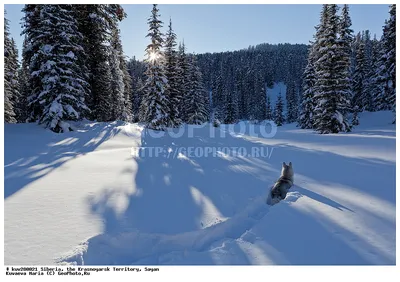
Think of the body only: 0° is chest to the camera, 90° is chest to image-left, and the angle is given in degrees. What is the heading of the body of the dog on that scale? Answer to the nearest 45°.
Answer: approximately 225°

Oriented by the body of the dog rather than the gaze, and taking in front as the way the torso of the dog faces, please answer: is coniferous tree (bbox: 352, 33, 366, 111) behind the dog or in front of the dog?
in front

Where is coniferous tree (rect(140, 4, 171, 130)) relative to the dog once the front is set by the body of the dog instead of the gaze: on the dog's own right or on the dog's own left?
on the dog's own left

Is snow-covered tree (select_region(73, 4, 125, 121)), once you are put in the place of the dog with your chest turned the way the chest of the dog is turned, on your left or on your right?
on your left

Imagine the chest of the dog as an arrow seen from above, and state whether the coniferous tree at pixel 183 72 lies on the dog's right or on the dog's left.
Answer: on the dog's left

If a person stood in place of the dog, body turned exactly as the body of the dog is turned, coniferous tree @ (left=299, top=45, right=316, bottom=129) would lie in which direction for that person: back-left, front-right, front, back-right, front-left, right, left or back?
front-left

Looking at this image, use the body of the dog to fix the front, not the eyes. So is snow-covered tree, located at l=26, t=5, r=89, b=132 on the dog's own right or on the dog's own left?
on the dog's own left

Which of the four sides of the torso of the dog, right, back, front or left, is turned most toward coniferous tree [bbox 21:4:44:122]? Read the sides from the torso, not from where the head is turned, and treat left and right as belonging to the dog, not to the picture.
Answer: left
